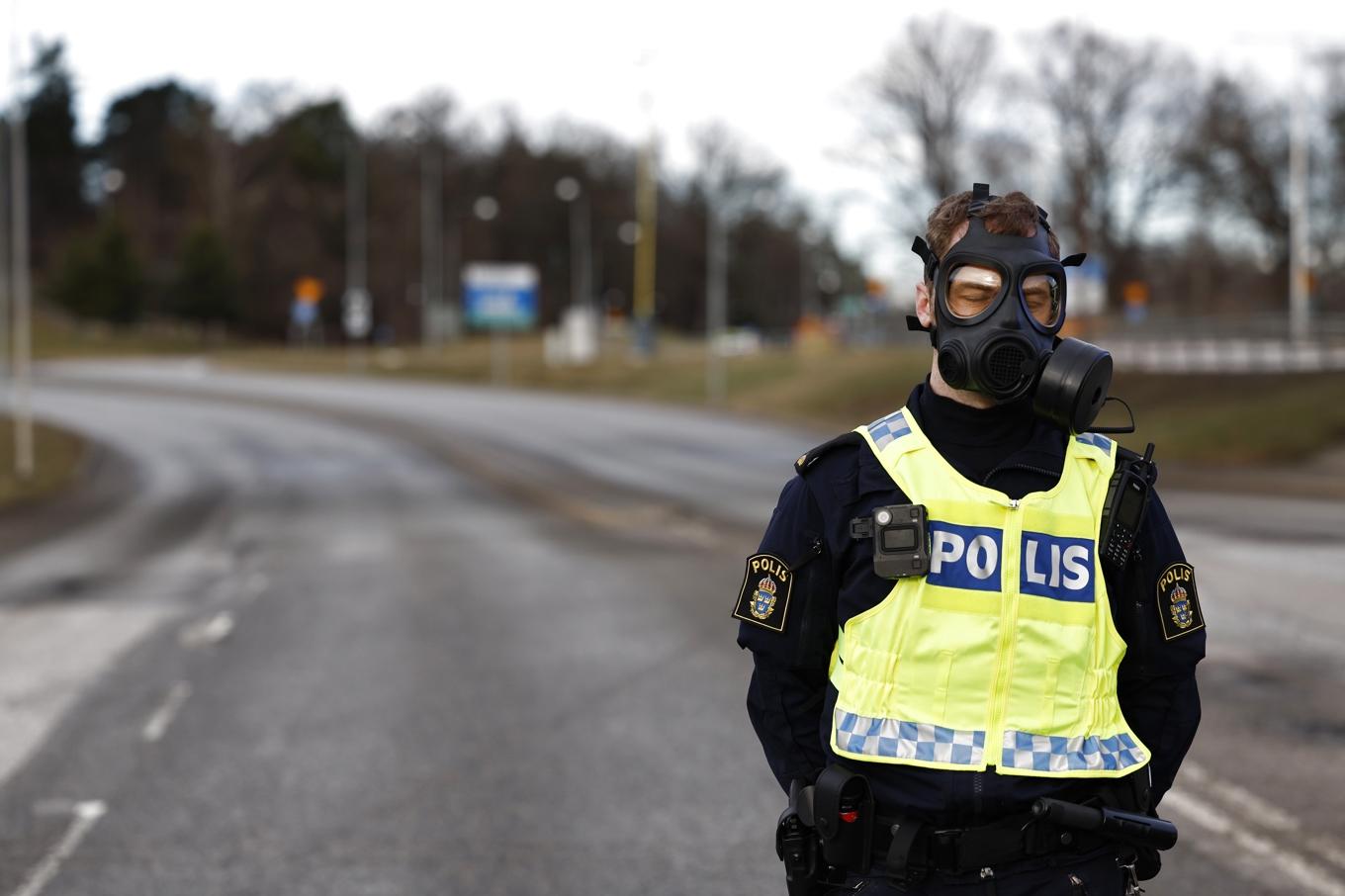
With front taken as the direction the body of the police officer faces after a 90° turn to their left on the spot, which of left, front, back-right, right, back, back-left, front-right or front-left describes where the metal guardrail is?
left

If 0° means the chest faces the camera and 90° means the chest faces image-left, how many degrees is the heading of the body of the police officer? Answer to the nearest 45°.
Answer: approximately 0°
